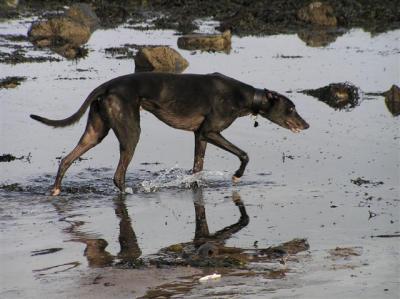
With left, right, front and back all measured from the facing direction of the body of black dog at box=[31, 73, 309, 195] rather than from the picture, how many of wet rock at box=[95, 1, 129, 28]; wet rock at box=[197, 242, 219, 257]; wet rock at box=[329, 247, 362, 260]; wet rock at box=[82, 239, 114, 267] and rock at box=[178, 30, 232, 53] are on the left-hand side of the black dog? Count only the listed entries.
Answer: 2

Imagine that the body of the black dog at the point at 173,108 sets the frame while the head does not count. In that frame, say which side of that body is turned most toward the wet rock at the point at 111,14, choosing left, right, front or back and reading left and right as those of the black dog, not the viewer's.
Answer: left

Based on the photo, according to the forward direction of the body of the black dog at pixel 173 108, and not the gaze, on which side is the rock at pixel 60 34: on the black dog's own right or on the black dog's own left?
on the black dog's own left

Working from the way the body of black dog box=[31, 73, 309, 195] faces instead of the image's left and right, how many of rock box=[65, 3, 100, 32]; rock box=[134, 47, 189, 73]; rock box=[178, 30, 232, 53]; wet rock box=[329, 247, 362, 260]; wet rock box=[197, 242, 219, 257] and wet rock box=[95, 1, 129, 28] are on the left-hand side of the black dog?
4

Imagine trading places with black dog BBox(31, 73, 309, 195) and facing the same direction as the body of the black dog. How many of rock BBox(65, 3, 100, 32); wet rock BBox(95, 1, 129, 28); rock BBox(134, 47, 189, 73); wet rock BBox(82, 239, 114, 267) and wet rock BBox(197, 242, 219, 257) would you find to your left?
3

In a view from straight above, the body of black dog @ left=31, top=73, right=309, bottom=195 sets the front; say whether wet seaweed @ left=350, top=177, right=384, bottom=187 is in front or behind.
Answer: in front

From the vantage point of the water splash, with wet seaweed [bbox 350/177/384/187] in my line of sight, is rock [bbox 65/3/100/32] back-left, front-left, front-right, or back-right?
back-left

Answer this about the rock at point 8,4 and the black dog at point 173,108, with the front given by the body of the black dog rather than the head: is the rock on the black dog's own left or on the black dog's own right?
on the black dog's own left

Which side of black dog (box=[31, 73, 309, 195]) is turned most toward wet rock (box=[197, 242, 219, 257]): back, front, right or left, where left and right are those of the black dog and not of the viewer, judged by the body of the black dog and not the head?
right

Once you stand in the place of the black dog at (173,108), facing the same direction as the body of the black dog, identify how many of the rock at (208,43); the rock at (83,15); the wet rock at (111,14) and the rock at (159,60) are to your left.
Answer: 4

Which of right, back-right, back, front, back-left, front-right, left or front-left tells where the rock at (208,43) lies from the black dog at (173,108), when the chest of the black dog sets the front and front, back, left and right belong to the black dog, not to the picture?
left

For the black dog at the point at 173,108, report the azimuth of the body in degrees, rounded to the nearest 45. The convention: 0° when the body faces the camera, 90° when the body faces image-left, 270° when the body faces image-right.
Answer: approximately 270°

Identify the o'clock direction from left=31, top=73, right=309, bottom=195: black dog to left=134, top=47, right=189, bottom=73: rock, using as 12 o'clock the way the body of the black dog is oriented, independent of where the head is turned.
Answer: The rock is roughly at 9 o'clock from the black dog.
